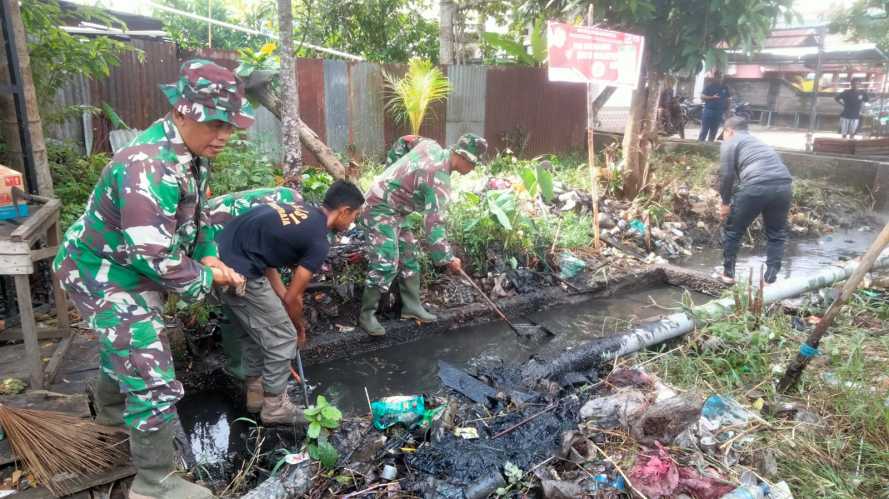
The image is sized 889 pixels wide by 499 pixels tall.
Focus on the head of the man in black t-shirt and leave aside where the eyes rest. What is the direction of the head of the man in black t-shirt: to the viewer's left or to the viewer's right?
to the viewer's right

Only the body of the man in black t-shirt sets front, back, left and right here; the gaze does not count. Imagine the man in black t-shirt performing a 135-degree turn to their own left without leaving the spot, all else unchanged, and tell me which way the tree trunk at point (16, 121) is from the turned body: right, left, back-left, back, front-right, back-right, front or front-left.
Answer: front

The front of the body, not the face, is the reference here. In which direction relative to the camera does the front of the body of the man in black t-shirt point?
to the viewer's right

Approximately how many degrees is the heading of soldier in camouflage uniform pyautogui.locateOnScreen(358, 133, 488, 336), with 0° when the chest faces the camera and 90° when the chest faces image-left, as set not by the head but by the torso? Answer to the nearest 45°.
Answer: approximately 270°

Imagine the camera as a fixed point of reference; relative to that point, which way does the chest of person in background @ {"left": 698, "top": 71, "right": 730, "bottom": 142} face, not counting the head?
toward the camera

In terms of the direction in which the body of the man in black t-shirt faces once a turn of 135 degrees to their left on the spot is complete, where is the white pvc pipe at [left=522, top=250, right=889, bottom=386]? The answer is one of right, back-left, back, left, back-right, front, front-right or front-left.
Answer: back-right

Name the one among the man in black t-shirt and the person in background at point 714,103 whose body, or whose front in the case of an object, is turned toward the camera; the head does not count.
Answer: the person in background

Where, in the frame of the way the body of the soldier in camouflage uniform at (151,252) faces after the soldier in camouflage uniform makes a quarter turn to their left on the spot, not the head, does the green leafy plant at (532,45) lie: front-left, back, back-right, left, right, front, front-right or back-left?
front-right

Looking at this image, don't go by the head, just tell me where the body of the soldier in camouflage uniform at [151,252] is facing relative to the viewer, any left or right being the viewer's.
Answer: facing to the right of the viewer

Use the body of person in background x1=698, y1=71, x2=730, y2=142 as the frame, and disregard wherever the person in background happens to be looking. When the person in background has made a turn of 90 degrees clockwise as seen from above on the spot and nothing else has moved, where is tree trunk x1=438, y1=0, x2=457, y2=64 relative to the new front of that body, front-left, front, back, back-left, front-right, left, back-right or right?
front-left

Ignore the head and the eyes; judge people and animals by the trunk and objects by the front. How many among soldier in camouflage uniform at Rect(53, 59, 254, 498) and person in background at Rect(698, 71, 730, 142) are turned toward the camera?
1

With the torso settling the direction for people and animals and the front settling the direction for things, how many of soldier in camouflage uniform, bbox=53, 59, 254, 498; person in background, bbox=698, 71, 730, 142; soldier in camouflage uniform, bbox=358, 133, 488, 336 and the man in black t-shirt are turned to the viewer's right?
3
